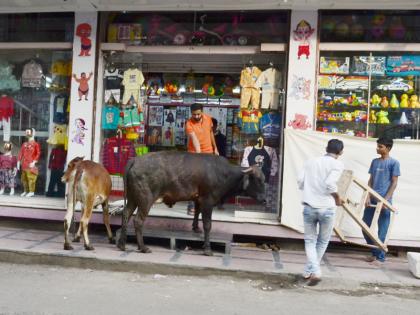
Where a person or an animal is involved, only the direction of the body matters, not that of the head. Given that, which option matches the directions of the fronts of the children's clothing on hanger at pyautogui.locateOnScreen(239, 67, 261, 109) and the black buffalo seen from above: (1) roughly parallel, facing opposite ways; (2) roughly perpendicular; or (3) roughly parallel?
roughly perpendicular

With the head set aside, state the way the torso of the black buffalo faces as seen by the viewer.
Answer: to the viewer's right

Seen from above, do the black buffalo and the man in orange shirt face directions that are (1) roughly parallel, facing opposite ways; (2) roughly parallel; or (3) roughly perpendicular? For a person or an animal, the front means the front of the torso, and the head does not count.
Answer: roughly perpendicular

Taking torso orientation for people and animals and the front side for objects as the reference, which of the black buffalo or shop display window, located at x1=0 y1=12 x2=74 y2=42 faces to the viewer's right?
the black buffalo

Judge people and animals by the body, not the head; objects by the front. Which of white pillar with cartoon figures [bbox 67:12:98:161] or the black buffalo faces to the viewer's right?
the black buffalo

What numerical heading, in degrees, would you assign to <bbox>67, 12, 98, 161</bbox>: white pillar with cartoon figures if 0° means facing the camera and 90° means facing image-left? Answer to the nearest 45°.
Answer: approximately 0°

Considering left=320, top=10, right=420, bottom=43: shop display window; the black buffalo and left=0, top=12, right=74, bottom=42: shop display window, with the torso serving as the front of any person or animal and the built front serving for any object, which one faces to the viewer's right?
the black buffalo

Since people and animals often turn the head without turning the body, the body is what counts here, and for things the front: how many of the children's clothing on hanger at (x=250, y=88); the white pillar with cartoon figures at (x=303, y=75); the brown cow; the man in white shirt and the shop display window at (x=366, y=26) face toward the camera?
3
